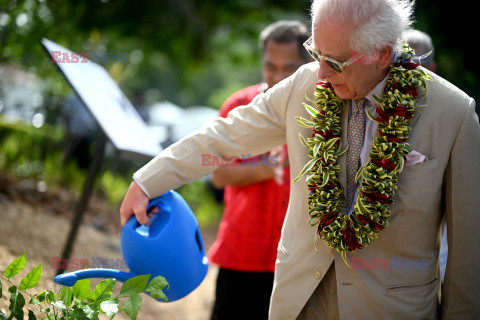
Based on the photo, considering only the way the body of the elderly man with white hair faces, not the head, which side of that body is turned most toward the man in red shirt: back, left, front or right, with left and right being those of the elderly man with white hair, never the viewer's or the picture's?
right

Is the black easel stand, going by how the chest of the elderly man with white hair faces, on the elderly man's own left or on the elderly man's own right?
on the elderly man's own right

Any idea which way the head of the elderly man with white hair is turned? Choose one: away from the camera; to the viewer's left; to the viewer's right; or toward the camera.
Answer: to the viewer's left

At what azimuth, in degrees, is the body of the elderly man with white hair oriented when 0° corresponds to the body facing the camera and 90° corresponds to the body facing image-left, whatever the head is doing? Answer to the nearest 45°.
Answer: approximately 45°

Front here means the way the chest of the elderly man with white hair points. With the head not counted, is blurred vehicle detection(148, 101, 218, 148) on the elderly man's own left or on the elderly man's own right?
on the elderly man's own right

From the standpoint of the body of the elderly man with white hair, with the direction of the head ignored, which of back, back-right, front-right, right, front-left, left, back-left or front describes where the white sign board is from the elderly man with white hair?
right
